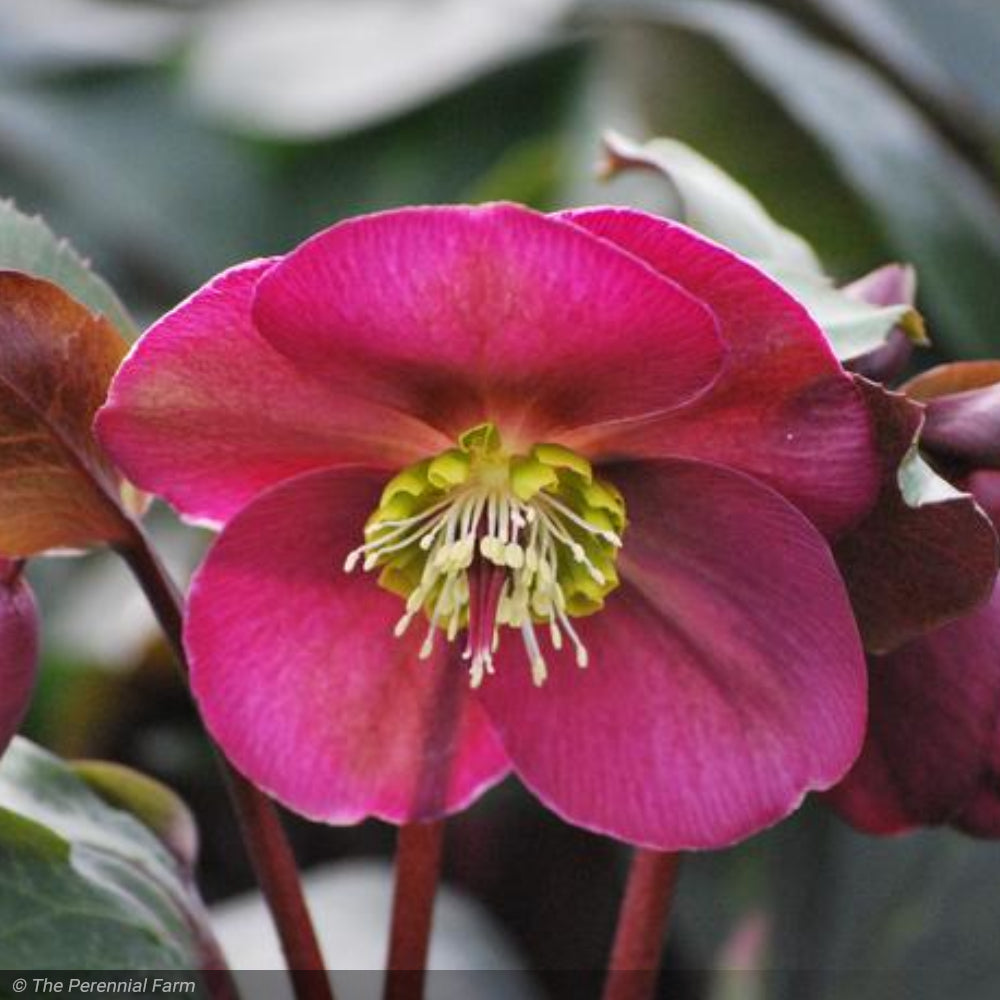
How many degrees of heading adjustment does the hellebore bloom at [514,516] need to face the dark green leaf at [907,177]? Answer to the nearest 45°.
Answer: approximately 180°

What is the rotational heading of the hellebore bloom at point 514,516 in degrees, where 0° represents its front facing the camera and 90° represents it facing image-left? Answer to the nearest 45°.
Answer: approximately 0°
